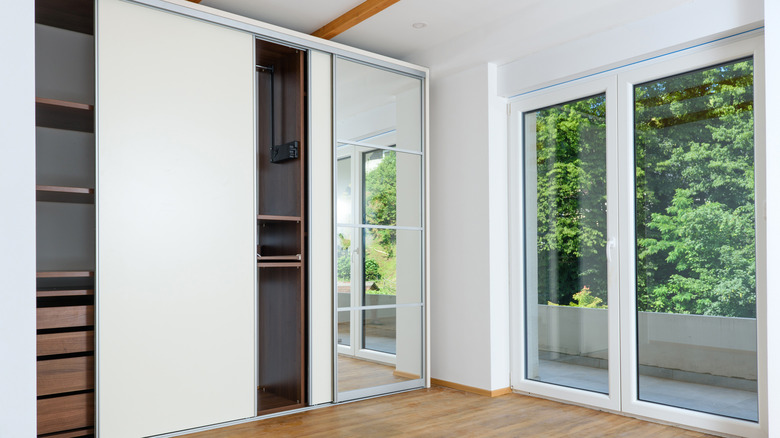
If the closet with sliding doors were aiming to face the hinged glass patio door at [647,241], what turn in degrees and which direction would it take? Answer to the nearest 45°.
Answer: approximately 45° to its left

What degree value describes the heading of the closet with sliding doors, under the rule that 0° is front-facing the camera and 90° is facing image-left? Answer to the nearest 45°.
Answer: approximately 315°

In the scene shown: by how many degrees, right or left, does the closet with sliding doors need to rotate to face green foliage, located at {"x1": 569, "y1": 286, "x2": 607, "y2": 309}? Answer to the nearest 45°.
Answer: approximately 45° to its left

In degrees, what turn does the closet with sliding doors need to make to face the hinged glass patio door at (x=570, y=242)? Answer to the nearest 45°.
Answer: approximately 45° to its left
